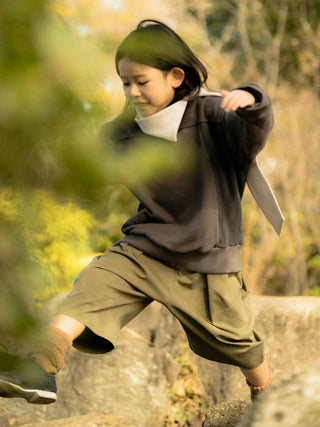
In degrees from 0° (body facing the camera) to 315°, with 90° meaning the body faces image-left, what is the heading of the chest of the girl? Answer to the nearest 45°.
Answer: approximately 45°

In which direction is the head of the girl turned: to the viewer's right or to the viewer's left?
to the viewer's left
